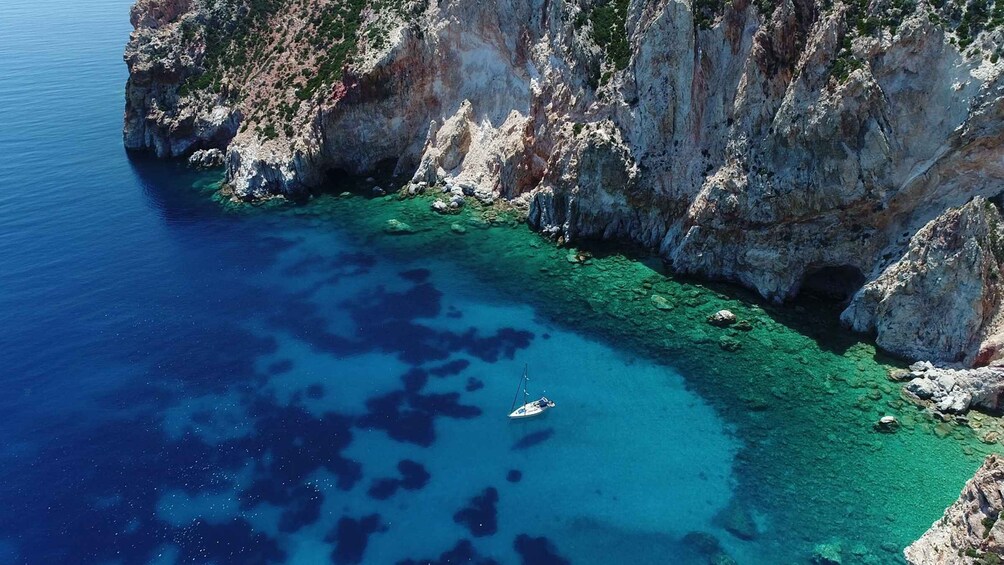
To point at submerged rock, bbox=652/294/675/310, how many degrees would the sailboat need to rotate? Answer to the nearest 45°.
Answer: approximately 180°

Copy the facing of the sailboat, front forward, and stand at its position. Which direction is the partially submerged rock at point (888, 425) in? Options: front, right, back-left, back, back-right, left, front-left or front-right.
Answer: back-left

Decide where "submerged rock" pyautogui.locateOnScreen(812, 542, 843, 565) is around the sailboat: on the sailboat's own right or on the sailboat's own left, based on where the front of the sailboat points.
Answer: on the sailboat's own left

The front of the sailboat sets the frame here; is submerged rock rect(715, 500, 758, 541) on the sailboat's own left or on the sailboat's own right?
on the sailboat's own left

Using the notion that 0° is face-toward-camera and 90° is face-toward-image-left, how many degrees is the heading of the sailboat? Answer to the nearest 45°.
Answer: approximately 45°

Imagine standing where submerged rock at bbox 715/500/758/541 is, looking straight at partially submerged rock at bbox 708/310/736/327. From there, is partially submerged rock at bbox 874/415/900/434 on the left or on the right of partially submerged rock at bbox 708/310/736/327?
right

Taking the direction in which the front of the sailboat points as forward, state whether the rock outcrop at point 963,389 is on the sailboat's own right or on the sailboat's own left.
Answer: on the sailboat's own left

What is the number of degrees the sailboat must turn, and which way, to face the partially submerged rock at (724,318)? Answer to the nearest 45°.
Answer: approximately 180°
